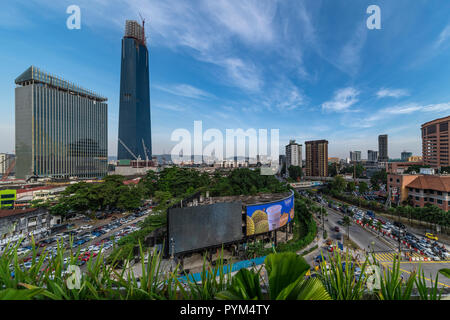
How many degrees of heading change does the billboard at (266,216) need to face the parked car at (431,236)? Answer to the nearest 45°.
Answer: approximately 90° to its left

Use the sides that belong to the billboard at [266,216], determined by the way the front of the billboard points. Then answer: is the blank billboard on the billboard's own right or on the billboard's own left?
on the billboard's own right

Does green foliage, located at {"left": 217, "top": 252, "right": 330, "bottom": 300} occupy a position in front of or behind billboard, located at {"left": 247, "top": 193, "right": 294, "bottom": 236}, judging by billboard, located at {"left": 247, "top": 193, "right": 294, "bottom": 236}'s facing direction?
in front

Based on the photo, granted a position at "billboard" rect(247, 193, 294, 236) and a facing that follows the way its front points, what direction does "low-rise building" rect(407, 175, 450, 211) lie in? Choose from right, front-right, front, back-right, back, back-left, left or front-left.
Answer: left

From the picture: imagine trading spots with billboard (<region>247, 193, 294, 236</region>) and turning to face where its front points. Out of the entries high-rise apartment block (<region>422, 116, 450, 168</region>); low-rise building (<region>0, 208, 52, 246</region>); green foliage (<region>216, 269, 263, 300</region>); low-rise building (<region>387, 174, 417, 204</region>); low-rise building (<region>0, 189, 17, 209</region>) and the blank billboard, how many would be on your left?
2

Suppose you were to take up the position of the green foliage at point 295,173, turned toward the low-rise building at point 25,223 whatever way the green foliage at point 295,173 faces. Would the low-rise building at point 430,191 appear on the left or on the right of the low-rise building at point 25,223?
left

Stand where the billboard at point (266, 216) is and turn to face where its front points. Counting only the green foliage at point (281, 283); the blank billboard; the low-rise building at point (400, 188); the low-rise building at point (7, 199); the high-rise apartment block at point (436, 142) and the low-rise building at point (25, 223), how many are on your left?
2

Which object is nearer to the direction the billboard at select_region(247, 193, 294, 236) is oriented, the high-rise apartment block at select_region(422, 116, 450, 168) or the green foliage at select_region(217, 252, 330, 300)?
the green foliage

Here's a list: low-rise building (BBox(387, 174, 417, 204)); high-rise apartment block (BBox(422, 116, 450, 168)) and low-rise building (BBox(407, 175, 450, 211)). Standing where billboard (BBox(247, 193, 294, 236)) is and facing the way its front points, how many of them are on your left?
3

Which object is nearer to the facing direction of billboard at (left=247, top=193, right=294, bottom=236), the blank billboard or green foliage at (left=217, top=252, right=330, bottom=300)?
the green foliage

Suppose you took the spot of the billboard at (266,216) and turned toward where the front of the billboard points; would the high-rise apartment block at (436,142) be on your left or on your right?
on your left
